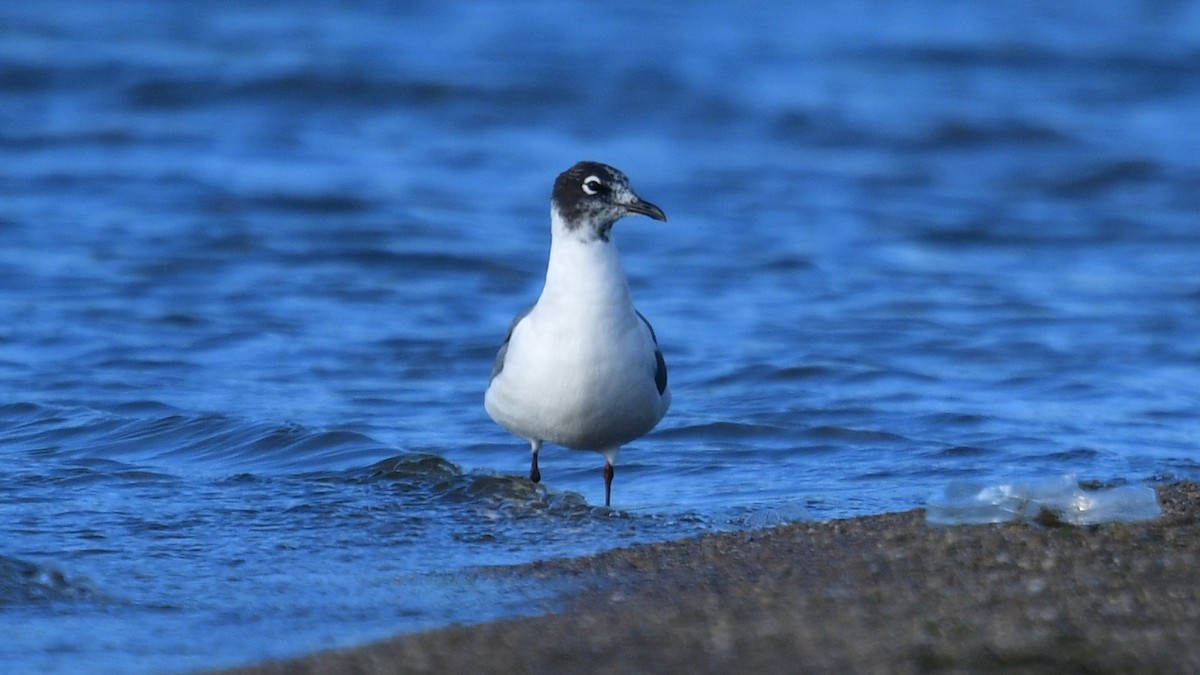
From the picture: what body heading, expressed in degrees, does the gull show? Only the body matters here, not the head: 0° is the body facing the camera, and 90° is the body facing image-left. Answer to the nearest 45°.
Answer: approximately 0°
